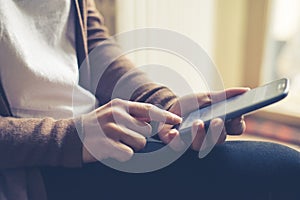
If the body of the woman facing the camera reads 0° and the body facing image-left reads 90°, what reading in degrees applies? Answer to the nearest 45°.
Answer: approximately 315°
